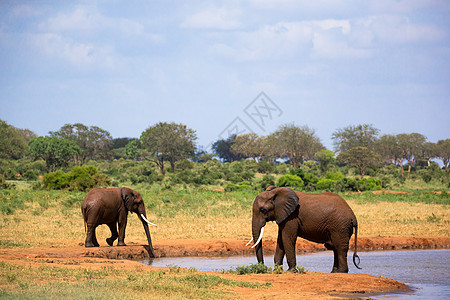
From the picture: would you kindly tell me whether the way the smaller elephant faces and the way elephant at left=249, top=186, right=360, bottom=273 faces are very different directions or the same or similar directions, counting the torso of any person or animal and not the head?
very different directions

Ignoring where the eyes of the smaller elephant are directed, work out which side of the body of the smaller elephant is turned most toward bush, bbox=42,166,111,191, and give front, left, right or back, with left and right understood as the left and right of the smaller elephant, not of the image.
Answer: left

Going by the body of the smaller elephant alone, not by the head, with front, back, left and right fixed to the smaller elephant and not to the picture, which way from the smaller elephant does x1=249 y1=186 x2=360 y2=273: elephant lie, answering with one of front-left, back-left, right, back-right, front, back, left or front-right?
front-right

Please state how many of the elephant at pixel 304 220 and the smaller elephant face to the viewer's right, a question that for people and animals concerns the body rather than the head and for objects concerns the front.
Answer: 1

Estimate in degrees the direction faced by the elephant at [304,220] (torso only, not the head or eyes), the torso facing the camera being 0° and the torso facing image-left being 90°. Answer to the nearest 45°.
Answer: approximately 90°

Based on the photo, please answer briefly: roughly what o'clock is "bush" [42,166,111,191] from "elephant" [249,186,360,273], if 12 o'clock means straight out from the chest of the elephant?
The bush is roughly at 2 o'clock from the elephant.

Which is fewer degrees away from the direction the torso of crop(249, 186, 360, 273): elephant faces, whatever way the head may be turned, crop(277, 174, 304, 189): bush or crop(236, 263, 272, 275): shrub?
the shrub

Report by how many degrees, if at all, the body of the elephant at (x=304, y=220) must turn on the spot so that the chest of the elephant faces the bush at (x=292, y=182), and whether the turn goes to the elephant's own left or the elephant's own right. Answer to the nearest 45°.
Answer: approximately 90° to the elephant's own right

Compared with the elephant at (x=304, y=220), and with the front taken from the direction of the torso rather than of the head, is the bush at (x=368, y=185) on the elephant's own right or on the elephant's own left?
on the elephant's own right

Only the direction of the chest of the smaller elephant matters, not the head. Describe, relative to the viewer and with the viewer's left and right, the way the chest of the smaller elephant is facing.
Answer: facing to the right of the viewer

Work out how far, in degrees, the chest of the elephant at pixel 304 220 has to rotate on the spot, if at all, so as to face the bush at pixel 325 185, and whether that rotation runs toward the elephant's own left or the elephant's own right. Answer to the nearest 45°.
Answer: approximately 90° to the elephant's own right

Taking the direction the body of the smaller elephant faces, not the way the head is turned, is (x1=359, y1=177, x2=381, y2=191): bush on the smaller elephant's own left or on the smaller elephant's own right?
on the smaller elephant's own left

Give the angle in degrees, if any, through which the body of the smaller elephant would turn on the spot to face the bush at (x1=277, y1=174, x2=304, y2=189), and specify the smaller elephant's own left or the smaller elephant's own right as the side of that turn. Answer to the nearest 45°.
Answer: approximately 45° to the smaller elephant's own left
